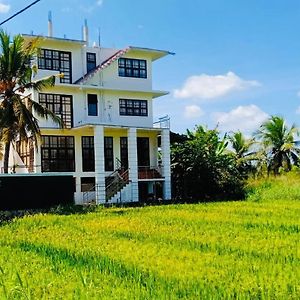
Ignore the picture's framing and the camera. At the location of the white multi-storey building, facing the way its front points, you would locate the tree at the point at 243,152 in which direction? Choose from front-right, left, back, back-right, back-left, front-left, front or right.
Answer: back-left

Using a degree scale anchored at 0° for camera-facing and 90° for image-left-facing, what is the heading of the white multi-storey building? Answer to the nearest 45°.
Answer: approximately 0°

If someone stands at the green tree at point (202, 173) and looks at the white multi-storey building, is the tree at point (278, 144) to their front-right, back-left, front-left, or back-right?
back-right

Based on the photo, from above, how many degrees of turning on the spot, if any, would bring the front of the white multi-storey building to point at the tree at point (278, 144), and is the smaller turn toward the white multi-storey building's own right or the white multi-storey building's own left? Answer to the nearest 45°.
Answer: approximately 135° to the white multi-storey building's own left

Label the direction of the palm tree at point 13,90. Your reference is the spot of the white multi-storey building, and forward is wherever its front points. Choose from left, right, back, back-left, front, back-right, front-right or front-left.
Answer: front-right

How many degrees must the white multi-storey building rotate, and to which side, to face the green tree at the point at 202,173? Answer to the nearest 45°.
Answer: approximately 90° to its left
